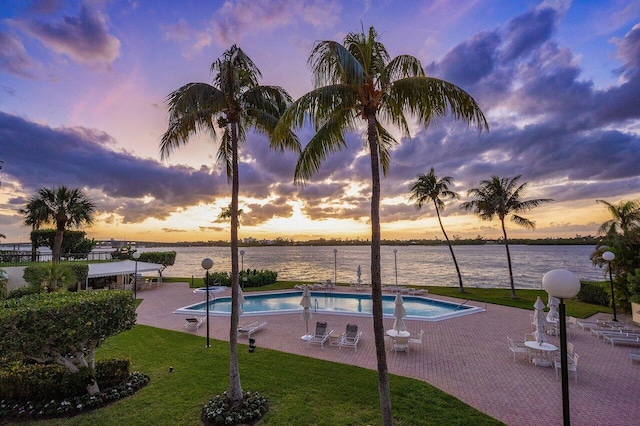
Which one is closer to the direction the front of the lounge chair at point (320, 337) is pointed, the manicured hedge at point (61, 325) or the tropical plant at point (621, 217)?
the manicured hedge

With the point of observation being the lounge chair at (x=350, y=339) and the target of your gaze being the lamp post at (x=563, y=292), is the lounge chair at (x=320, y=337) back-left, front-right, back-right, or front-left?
back-right

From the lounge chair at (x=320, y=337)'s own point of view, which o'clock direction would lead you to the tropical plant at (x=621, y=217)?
The tropical plant is roughly at 7 o'clock from the lounge chair.

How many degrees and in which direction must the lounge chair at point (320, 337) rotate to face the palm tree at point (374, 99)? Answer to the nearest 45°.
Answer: approximately 45° to its left

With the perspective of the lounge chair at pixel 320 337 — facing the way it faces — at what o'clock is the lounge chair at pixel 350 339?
the lounge chair at pixel 350 339 is roughly at 8 o'clock from the lounge chair at pixel 320 337.
